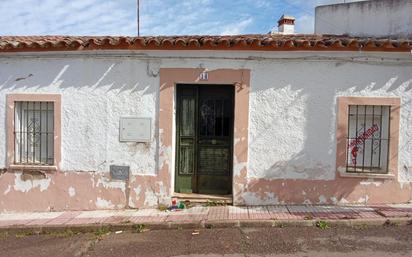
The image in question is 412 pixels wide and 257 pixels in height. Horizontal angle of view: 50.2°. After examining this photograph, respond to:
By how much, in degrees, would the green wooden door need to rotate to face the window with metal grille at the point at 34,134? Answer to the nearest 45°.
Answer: approximately 90° to its right

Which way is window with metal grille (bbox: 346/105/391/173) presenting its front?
toward the camera

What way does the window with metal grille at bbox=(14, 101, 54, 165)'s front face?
toward the camera

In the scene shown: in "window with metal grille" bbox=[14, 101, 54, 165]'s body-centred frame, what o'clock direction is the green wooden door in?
The green wooden door is roughly at 10 o'clock from the window with metal grille.

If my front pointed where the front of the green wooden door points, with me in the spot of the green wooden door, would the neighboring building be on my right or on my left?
on my left

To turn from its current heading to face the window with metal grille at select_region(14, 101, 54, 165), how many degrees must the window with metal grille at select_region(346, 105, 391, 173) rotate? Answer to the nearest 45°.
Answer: approximately 90° to its right

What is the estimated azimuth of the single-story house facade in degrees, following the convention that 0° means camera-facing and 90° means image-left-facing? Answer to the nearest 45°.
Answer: approximately 0°

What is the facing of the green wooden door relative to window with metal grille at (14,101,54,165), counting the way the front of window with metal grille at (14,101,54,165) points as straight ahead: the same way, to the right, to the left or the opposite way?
the same way

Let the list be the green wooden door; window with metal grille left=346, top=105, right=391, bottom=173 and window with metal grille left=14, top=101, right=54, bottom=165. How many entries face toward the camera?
3

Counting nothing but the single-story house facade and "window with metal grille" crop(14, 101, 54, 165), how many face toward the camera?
2

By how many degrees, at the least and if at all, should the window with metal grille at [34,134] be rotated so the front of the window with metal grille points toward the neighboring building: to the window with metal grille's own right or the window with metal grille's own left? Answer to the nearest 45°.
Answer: approximately 90° to the window with metal grille's own left

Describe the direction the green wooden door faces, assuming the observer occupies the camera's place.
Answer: facing the viewer

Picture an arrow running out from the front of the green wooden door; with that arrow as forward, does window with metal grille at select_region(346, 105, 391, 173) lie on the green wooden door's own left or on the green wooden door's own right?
on the green wooden door's own left

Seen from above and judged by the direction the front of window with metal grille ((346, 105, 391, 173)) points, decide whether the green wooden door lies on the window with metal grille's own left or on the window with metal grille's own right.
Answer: on the window with metal grille's own right
